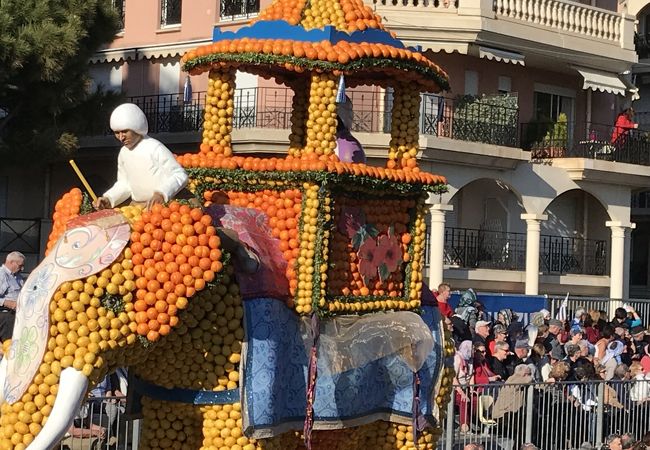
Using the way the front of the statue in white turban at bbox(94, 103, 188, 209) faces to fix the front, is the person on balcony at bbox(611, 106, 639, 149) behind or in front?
behind

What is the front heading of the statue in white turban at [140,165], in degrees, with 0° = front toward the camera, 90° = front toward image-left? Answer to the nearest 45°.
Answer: approximately 45°

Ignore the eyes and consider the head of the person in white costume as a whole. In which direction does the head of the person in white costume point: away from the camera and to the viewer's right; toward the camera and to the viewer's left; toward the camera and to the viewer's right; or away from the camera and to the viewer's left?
toward the camera and to the viewer's left

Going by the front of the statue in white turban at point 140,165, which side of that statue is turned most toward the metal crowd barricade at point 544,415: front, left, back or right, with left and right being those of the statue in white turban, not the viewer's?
back
